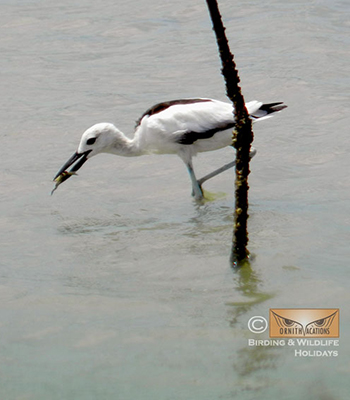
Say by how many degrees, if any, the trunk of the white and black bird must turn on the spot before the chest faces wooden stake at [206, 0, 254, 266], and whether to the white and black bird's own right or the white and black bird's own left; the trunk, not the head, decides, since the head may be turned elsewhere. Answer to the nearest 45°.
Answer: approximately 90° to the white and black bird's own left

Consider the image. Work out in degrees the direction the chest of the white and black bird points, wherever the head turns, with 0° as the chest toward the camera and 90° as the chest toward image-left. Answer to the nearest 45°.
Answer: approximately 90°
